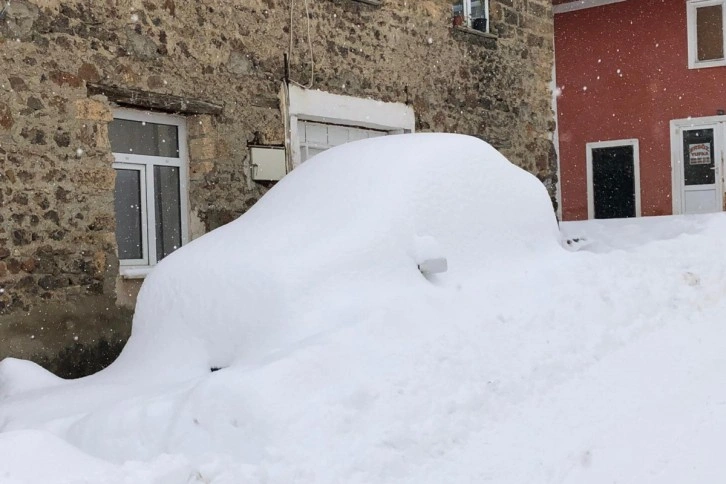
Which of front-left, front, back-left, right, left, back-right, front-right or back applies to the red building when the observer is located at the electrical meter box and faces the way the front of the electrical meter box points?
back-left

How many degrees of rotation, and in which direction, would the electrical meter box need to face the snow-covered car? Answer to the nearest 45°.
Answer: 0° — it already faces it

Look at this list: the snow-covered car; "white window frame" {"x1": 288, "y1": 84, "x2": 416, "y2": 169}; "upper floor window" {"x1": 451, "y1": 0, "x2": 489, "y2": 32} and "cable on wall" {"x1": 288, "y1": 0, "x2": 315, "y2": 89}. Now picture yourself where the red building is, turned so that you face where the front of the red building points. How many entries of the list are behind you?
0

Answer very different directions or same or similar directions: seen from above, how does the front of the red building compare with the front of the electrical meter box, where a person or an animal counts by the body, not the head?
same or similar directions

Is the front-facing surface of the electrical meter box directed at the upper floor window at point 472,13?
no

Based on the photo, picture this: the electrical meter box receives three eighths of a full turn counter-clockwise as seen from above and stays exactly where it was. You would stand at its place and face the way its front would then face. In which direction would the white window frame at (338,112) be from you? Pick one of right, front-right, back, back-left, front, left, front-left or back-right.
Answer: front

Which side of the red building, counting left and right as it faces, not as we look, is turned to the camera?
front

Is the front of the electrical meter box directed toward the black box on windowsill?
no

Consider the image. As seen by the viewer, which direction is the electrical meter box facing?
toward the camera

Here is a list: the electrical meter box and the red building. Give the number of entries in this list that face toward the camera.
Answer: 2
